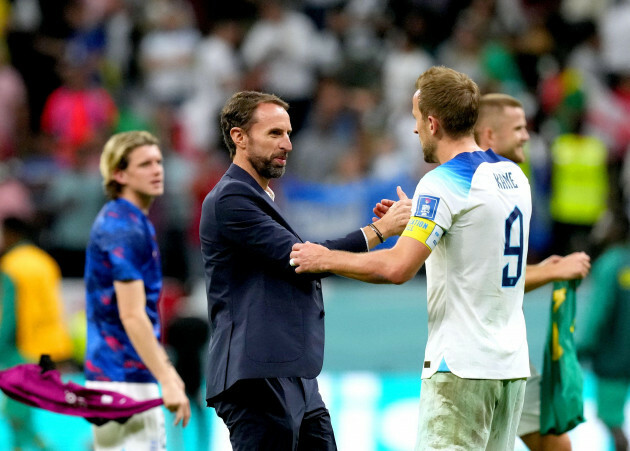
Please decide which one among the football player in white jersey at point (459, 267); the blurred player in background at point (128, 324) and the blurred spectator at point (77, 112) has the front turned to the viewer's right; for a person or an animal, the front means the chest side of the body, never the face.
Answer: the blurred player in background

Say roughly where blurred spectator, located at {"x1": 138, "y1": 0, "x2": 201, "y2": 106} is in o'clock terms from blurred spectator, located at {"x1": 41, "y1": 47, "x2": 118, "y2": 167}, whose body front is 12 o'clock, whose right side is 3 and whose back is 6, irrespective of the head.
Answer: blurred spectator, located at {"x1": 138, "y1": 0, "x2": 201, "y2": 106} is roughly at 8 o'clock from blurred spectator, located at {"x1": 41, "y1": 47, "x2": 118, "y2": 167}.

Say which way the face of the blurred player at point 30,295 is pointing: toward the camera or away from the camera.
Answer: away from the camera

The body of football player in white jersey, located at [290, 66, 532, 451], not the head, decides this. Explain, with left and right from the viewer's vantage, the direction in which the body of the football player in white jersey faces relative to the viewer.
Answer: facing away from the viewer and to the left of the viewer

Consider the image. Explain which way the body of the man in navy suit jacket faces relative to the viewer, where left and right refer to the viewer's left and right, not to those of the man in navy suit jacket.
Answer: facing to the right of the viewer

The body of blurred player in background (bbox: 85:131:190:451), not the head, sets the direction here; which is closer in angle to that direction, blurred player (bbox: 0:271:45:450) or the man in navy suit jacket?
the man in navy suit jacket

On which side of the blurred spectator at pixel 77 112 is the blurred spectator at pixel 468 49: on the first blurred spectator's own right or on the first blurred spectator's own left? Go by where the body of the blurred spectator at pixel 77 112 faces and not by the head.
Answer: on the first blurred spectator's own left

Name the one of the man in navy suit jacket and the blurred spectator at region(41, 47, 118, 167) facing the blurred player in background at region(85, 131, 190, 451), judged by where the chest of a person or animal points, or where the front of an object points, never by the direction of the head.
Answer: the blurred spectator

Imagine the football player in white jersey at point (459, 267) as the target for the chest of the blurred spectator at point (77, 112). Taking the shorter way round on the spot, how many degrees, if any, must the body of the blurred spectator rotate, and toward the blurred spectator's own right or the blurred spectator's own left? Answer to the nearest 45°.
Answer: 0° — they already face them

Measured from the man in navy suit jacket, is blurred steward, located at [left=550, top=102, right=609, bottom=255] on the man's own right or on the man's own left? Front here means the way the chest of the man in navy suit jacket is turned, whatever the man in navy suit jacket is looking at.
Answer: on the man's own left

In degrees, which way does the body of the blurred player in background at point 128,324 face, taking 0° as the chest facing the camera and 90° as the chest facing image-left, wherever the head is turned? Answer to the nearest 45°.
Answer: approximately 270°
